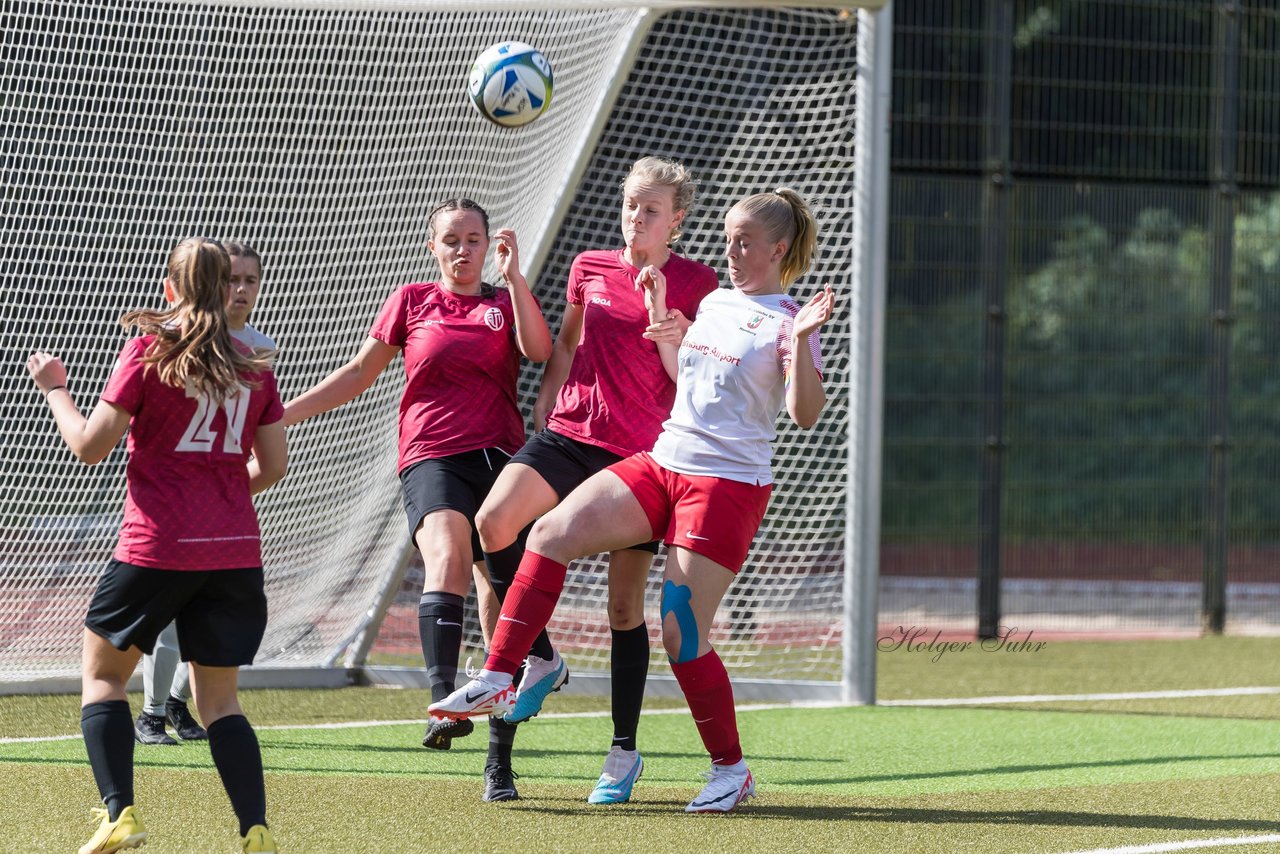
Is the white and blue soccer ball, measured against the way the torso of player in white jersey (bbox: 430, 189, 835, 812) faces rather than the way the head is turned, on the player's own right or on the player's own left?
on the player's own right

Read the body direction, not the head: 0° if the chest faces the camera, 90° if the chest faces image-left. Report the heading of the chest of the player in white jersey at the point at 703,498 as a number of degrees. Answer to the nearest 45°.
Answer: approximately 45°

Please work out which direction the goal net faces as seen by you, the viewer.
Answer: facing the viewer and to the right of the viewer

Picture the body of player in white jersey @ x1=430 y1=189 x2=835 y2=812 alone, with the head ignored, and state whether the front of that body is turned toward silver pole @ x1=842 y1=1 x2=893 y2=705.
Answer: no

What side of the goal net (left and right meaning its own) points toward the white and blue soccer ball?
front

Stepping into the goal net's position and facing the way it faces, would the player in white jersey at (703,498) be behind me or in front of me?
in front

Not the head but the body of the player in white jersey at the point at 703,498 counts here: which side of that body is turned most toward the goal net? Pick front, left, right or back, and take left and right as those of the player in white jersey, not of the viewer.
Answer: right

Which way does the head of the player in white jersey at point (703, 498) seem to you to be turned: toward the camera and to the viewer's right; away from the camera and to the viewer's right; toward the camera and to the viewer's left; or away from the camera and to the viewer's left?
toward the camera and to the viewer's left
